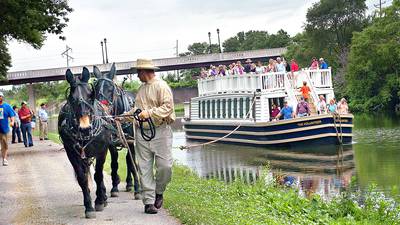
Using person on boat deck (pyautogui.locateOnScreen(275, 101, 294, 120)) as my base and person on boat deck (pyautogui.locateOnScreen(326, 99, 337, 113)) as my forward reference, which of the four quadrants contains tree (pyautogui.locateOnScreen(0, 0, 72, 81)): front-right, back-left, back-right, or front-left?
back-right

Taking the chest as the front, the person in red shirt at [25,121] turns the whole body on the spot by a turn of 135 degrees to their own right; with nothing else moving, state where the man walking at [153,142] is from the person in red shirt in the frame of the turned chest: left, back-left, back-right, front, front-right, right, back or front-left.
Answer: left

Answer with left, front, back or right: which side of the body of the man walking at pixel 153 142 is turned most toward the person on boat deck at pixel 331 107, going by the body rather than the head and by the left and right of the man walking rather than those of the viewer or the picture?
back

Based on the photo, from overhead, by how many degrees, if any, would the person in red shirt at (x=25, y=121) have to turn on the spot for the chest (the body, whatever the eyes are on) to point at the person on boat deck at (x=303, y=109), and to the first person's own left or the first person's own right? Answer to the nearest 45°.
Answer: approximately 45° to the first person's own left

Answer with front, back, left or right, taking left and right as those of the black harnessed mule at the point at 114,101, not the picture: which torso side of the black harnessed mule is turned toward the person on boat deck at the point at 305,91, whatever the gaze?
back

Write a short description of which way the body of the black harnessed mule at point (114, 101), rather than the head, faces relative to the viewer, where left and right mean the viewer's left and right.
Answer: facing the viewer and to the left of the viewer

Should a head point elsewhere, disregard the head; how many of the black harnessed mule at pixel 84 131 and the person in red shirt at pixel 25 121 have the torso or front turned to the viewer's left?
0

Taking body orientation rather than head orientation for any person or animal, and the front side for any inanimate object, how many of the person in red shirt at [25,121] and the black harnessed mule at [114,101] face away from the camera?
0

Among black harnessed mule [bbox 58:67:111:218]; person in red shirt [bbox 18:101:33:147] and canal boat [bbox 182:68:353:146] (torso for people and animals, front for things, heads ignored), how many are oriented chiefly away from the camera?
0

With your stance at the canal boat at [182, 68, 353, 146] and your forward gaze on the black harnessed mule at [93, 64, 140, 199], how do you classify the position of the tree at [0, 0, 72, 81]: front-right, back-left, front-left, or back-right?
front-right

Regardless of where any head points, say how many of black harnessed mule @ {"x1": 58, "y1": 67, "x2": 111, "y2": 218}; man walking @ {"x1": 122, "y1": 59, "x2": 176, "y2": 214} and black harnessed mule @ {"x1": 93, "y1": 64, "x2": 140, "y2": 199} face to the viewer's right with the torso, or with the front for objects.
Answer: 0

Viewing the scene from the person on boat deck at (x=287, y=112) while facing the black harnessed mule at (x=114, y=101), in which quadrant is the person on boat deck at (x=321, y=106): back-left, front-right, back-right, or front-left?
back-left

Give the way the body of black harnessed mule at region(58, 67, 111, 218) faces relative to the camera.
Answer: toward the camera
